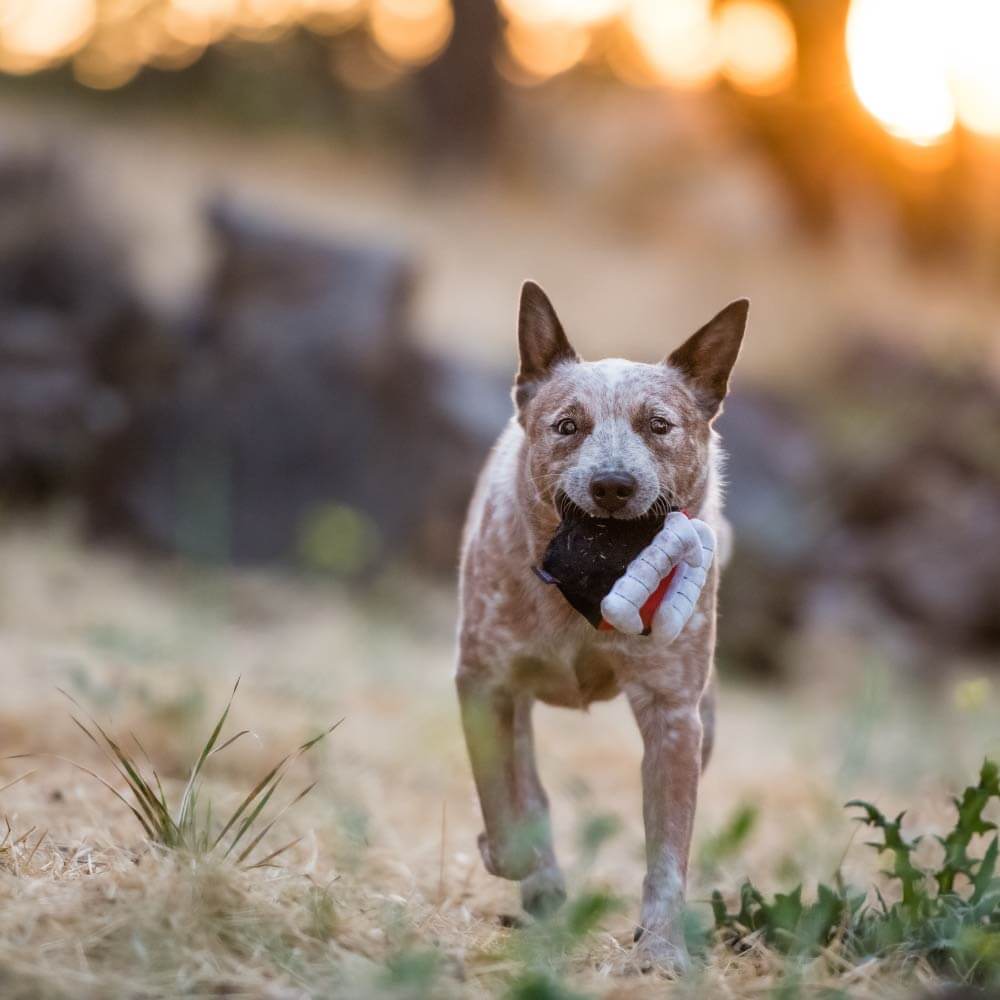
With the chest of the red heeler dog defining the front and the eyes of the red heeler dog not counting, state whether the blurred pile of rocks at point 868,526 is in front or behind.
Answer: behind

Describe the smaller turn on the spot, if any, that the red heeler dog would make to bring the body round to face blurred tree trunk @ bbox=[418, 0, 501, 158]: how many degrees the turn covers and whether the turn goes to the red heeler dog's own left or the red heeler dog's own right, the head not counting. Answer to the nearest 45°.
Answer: approximately 180°

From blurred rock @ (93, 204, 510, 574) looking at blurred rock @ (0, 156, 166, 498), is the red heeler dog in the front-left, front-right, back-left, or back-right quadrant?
back-left

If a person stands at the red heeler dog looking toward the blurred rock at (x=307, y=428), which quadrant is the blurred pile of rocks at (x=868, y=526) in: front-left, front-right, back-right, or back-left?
front-right

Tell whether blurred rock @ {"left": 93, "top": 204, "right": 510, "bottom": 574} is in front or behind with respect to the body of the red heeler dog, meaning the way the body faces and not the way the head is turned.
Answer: behind

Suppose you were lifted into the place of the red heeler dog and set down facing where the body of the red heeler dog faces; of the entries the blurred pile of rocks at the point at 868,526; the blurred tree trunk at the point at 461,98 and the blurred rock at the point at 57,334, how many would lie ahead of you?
0

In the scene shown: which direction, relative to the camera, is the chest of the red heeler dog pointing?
toward the camera

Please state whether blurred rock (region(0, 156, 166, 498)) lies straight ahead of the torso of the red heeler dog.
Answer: no
